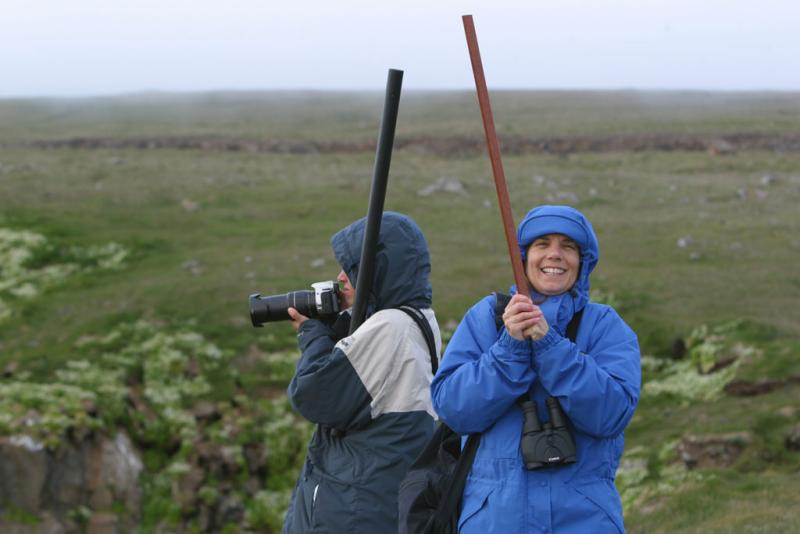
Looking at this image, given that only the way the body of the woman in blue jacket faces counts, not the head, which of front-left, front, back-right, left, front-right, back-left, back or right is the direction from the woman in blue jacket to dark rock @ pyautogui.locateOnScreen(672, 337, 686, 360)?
back

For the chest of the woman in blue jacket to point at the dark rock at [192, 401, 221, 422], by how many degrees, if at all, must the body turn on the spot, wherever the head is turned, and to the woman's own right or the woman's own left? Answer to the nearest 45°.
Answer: approximately 135° to the woman's own right

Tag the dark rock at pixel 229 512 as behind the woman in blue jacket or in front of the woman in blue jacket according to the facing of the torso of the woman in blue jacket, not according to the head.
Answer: behind

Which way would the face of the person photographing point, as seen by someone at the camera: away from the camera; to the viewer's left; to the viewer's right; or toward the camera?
to the viewer's left

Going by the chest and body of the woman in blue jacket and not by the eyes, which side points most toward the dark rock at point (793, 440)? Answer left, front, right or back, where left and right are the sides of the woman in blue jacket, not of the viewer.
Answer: back

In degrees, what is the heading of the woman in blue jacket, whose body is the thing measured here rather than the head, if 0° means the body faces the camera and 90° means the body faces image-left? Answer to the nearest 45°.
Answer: approximately 0°

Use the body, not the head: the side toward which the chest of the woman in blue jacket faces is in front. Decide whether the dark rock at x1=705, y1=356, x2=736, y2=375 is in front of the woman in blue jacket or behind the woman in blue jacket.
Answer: behind

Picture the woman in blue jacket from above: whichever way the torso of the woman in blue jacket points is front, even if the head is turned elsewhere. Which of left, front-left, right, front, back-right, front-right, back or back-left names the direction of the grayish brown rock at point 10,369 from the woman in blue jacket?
back-right

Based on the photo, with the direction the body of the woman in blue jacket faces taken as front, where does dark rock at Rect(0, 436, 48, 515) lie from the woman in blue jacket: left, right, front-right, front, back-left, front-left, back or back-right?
back-right

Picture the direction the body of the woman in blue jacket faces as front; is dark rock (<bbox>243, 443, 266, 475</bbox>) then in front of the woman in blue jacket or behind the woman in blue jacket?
behind

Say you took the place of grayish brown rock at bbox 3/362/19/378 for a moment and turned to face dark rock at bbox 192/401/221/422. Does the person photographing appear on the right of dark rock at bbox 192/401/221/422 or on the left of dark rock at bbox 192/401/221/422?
right
